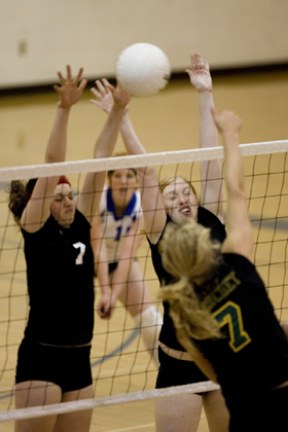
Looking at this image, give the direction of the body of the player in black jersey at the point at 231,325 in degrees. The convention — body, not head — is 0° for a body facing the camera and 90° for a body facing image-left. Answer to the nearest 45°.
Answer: approximately 180°

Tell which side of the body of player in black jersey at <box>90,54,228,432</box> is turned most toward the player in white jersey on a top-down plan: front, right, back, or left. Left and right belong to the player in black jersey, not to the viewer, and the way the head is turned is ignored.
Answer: back

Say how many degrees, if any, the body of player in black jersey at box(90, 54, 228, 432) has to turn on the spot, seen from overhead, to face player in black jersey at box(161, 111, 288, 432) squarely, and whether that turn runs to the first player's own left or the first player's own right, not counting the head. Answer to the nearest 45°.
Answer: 0° — they already face them

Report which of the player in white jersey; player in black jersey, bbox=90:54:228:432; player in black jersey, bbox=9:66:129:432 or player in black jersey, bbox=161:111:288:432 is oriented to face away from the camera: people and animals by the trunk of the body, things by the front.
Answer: player in black jersey, bbox=161:111:288:432

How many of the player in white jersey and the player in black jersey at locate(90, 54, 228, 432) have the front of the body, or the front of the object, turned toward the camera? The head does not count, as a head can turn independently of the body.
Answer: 2

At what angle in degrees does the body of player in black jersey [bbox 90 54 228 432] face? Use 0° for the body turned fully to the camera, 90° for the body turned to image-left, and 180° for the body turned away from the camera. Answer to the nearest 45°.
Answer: approximately 0°

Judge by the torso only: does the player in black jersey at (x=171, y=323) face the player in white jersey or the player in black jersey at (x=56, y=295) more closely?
the player in black jersey

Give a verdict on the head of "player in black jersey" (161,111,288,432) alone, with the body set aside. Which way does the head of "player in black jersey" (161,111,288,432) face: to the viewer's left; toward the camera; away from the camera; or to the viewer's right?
away from the camera

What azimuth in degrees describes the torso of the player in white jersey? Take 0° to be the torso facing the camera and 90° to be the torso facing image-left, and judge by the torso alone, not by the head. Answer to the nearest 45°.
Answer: approximately 0°

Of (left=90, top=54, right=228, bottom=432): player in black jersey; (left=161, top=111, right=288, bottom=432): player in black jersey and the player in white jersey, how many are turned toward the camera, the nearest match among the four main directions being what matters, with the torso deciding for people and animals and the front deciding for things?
2

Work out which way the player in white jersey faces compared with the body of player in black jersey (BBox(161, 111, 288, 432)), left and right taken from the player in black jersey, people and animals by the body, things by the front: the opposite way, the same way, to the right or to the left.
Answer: the opposite way

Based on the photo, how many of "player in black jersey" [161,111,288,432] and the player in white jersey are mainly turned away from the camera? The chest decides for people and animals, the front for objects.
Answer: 1
